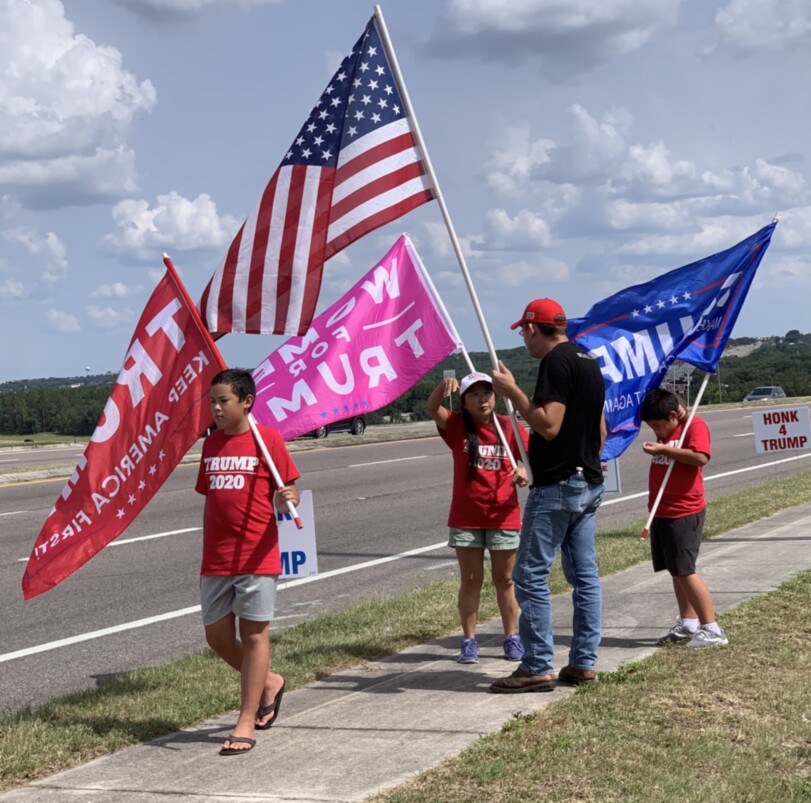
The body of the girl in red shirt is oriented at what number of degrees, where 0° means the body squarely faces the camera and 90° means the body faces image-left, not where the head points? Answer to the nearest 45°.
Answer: approximately 0°

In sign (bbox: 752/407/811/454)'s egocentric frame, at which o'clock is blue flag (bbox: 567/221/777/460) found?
The blue flag is roughly at 12 o'clock from the sign.

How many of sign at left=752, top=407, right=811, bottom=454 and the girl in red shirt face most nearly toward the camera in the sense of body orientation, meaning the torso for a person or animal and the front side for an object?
2

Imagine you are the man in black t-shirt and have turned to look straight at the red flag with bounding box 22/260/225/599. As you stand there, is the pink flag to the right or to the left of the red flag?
right

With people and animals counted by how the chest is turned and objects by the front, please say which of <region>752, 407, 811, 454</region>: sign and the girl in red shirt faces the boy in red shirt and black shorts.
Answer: the sign

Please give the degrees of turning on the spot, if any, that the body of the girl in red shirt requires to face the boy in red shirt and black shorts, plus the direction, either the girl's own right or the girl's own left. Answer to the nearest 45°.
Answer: approximately 90° to the girl's own left

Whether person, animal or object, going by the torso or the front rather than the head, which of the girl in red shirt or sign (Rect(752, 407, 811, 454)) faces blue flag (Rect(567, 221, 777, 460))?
the sign

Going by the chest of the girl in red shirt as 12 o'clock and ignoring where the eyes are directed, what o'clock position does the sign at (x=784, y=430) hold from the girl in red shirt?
The sign is roughly at 7 o'clock from the girl in red shirt.
